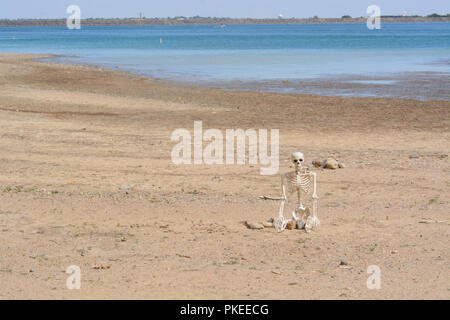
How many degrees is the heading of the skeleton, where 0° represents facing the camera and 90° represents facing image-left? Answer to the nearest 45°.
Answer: approximately 0°

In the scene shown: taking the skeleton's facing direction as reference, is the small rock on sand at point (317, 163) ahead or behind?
behind

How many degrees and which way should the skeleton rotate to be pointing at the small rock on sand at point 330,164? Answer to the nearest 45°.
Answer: approximately 180°
